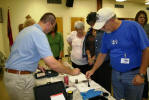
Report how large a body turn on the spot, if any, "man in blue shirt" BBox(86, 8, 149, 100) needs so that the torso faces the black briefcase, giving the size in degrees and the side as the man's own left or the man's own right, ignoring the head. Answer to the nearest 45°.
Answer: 0° — they already face it

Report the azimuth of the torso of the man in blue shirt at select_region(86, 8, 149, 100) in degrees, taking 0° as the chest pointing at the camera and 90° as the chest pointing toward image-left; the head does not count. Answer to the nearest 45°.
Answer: approximately 45°

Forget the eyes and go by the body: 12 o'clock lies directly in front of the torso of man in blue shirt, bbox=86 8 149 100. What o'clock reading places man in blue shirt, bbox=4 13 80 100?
man in blue shirt, bbox=4 13 80 100 is roughly at 1 o'clock from man in blue shirt, bbox=86 8 149 100.

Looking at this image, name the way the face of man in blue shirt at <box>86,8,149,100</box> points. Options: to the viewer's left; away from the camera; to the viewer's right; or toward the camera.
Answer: to the viewer's left

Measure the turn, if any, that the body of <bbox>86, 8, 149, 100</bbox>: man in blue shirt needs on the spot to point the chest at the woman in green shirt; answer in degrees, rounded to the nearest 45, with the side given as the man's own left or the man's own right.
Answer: approximately 90° to the man's own right
